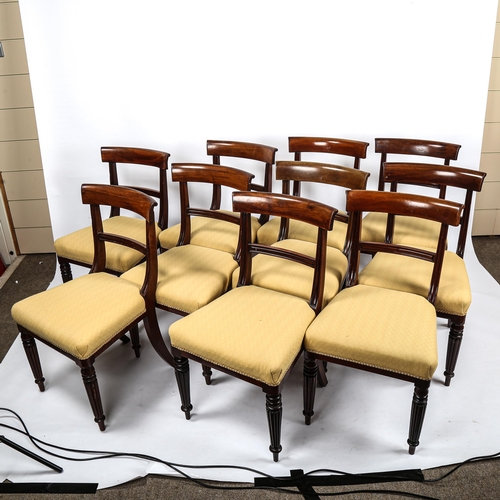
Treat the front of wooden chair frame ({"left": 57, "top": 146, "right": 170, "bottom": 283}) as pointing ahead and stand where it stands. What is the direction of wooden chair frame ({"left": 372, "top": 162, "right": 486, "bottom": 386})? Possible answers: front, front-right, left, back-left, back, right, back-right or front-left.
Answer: left

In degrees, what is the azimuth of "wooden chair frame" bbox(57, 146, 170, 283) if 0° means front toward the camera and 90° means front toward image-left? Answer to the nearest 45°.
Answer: approximately 45°
